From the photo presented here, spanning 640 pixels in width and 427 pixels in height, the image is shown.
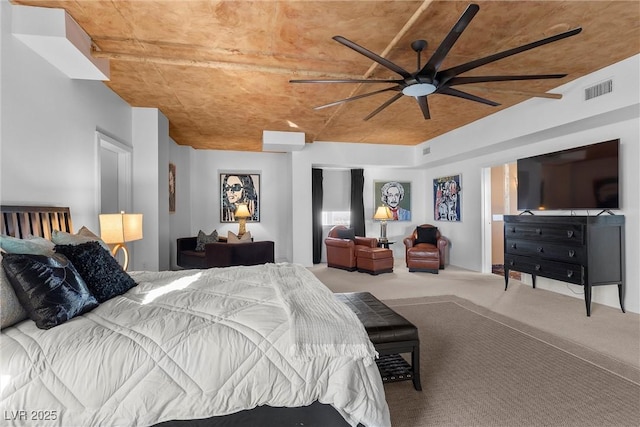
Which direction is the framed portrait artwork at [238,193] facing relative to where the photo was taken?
toward the camera

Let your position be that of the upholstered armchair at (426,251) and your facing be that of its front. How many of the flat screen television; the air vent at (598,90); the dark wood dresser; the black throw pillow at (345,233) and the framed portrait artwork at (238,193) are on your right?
2

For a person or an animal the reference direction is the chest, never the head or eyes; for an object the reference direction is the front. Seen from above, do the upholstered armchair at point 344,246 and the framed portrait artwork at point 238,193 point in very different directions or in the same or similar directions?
same or similar directions

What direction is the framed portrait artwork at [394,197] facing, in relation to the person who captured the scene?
facing the viewer

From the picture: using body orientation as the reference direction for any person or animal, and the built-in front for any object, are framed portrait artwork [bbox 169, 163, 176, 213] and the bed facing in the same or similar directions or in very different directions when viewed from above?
same or similar directions

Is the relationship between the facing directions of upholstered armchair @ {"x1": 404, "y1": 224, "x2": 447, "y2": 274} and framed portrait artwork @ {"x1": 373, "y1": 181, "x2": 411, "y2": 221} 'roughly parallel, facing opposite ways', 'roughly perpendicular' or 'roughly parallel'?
roughly parallel

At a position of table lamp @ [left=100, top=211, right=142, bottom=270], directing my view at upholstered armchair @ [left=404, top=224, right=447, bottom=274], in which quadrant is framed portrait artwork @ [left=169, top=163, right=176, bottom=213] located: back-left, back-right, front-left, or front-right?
front-left

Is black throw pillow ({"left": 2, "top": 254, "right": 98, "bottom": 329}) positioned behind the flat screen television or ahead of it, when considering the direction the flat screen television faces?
ahead

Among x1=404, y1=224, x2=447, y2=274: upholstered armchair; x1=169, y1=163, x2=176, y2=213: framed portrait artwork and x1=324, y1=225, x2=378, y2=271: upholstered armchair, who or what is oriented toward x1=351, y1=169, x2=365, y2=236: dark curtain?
the framed portrait artwork

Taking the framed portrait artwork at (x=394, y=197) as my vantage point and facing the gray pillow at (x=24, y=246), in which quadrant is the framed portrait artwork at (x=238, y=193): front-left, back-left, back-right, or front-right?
front-right

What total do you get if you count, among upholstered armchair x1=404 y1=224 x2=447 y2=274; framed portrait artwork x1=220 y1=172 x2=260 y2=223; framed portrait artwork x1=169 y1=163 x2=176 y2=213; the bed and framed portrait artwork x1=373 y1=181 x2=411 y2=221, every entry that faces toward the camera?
3

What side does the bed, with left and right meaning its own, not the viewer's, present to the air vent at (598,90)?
front

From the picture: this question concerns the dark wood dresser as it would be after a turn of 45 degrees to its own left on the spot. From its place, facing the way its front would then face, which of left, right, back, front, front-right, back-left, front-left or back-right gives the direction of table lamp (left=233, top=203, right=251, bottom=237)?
right

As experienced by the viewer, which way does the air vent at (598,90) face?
facing the viewer and to the left of the viewer

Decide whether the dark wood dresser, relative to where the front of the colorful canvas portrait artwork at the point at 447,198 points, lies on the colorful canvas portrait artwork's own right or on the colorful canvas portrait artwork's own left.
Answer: on the colorful canvas portrait artwork's own left

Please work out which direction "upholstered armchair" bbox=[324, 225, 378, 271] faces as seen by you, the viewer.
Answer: facing the viewer and to the right of the viewer

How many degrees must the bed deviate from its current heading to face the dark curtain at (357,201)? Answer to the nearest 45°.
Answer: approximately 45° to its left

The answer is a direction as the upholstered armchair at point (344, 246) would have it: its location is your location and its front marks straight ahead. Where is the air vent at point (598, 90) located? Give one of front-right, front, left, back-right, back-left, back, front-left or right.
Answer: front
